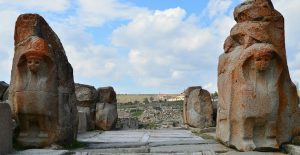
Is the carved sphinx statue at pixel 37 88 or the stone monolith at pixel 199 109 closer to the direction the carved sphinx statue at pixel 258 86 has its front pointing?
the carved sphinx statue

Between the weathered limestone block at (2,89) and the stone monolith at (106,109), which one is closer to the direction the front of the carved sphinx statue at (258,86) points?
the weathered limestone block

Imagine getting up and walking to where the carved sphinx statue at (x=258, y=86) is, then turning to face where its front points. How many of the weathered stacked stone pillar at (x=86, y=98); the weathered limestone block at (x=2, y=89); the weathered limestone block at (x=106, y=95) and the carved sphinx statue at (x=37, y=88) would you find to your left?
0

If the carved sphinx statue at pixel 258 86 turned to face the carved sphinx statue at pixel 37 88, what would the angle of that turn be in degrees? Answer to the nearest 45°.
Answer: approximately 90° to its right

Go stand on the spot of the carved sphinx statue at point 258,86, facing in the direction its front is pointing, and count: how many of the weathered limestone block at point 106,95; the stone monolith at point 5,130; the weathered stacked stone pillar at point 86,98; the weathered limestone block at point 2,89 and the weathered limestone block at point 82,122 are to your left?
0

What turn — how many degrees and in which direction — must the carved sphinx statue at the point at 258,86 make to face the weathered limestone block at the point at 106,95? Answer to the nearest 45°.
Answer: approximately 135° to its right

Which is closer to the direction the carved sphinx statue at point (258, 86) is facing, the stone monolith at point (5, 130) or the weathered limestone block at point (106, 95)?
the stone monolith

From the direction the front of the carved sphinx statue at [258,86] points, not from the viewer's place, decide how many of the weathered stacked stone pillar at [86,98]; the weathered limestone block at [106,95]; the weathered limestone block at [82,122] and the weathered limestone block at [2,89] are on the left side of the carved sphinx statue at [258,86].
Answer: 0

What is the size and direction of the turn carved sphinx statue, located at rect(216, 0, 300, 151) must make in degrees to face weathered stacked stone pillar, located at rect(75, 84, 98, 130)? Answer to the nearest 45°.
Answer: approximately 135° to its right

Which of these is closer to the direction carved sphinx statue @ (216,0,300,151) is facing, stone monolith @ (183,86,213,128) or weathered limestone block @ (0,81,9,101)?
the weathered limestone block

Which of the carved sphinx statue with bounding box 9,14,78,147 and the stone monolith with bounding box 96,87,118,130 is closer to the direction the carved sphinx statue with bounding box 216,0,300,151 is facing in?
the carved sphinx statue

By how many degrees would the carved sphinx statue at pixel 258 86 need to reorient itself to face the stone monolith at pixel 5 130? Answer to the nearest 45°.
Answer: approximately 45° to its right

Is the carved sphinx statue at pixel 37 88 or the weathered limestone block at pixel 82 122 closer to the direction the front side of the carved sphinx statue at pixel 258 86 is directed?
the carved sphinx statue

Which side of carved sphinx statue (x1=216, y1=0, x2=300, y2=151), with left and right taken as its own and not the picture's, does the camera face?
front

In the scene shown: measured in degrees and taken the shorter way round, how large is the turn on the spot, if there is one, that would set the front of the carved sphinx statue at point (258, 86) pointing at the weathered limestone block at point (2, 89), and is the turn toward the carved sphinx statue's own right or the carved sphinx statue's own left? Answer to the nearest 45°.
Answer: approximately 90° to the carved sphinx statue's own right
